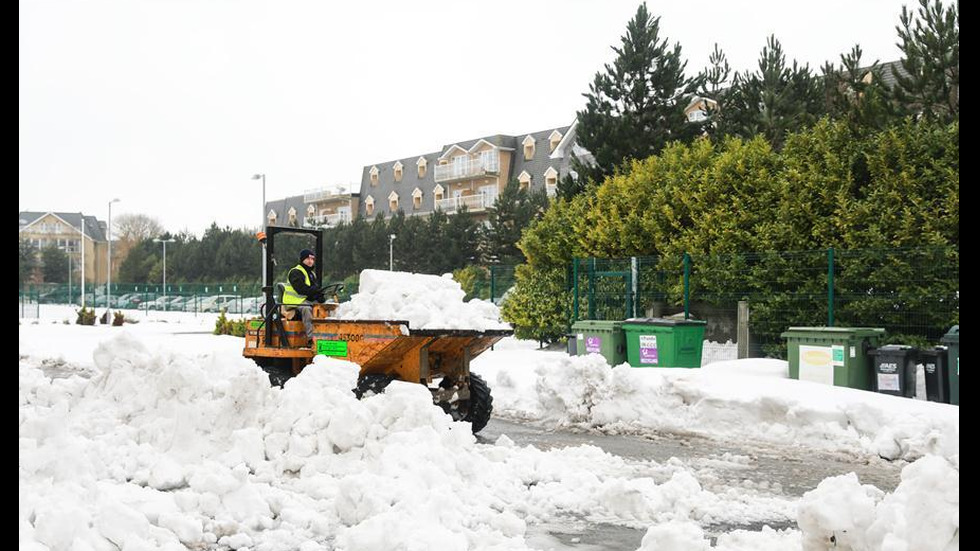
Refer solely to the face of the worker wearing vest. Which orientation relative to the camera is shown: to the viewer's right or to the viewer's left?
to the viewer's right

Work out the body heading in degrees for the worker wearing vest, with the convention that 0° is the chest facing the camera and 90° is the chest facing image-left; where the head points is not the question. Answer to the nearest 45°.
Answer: approximately 315°

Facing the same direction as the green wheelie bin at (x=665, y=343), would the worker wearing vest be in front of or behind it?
in front

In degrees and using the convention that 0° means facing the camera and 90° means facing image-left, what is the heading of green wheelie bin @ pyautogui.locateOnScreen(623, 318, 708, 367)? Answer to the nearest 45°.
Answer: approximately 45°

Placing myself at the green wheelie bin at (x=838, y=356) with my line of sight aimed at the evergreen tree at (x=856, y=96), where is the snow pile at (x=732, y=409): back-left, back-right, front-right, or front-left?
back-left

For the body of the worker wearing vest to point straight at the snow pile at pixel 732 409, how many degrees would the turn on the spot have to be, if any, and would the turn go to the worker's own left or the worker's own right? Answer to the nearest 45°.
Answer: approximately 45° to the worker's own left

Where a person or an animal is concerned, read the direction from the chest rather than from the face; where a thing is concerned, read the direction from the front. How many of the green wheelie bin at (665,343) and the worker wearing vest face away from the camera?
0

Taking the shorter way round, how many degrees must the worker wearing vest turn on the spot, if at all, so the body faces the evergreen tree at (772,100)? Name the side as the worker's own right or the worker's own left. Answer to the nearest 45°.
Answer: approximately 90° to the worker's own left

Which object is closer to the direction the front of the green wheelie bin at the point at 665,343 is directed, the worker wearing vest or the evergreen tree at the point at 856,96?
the worker wearing vest

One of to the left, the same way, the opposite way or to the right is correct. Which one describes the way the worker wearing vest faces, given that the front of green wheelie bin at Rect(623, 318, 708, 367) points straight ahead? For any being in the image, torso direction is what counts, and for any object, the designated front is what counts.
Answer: to the left

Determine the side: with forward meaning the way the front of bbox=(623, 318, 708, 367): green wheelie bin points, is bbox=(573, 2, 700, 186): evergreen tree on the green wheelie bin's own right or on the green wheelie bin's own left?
on the green wheelie bin's own right

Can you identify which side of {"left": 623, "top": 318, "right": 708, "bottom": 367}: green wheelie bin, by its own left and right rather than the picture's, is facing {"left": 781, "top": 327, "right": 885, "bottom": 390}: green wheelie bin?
left
